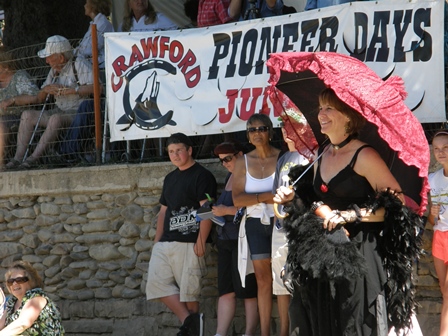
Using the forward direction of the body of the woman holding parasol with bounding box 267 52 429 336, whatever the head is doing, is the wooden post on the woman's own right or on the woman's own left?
on the woman's own right

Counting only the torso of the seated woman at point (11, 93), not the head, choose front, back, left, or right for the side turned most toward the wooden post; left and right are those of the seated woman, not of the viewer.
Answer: left

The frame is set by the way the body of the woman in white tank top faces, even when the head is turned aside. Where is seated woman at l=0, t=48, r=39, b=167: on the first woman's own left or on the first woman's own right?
on the first woman's own right

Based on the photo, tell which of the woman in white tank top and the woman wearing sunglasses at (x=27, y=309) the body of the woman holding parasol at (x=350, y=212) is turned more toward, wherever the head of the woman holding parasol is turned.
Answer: the woman wearing sunglasses

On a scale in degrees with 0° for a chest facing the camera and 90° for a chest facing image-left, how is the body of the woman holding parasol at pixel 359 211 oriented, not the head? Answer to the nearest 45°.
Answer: approximately 45°
